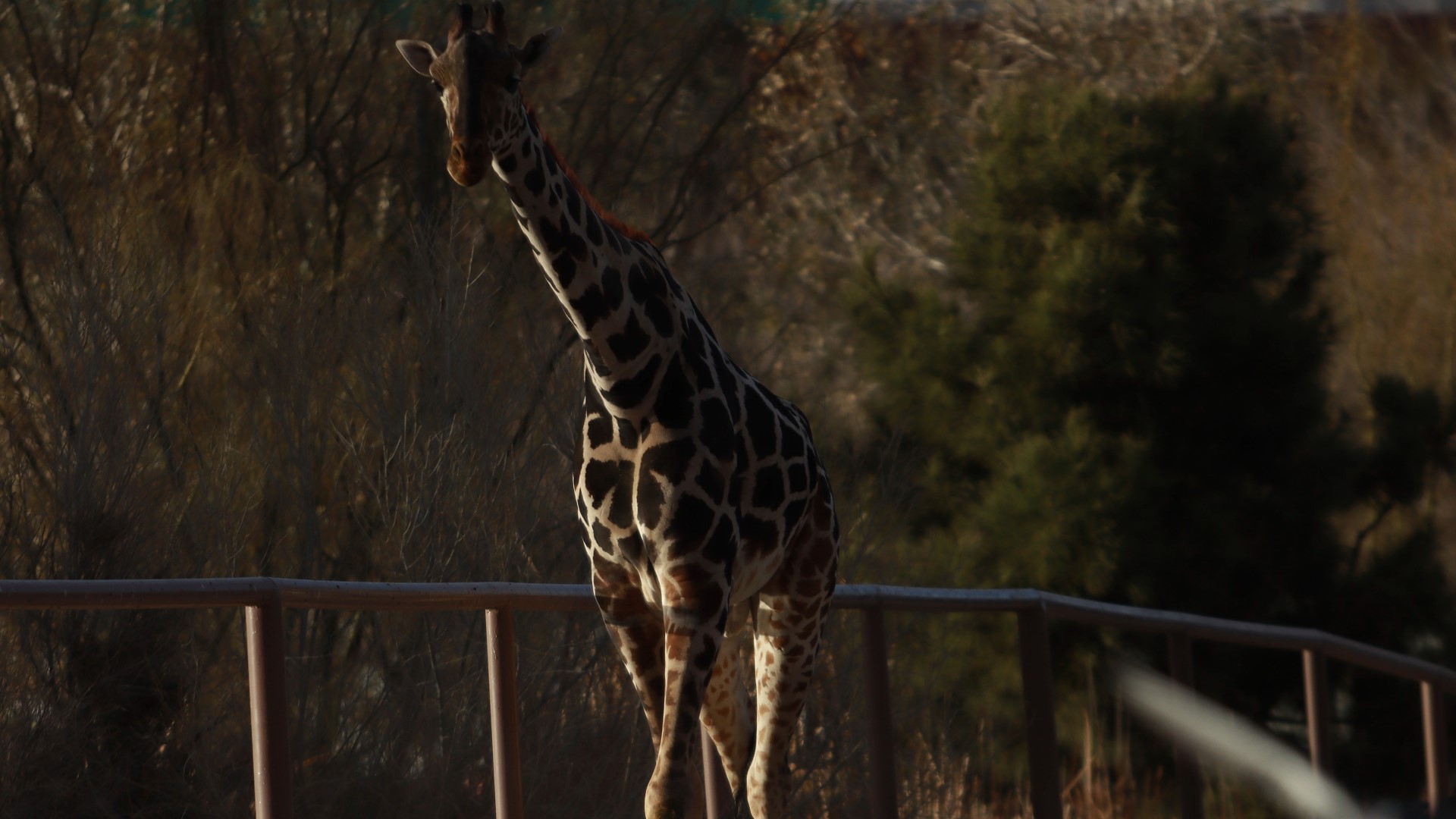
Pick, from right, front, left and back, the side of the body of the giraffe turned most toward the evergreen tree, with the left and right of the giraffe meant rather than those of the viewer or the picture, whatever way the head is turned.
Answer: back

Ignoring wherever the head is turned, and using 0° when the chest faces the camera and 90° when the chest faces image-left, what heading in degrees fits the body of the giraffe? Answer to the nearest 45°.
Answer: approximately 45°
